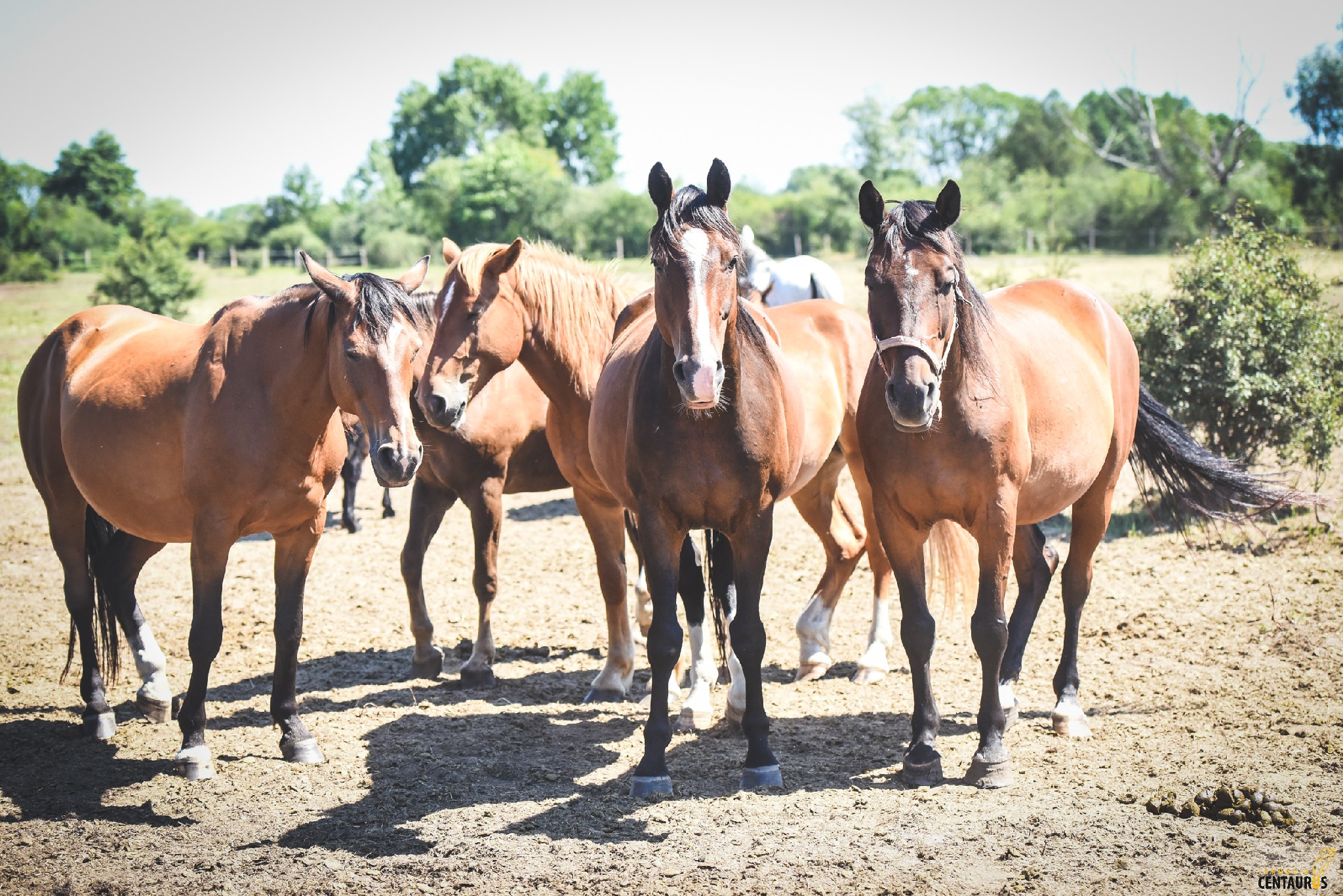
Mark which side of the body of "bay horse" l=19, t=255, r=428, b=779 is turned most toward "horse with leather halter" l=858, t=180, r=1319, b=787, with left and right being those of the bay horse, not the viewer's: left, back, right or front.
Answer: front

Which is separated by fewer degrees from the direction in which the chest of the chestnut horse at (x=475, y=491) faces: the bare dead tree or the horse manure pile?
the horse manure pile

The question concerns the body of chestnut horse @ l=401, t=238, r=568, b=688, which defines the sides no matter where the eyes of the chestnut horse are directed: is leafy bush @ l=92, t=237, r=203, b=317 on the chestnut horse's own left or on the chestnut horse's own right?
on the chestnut horse's own right

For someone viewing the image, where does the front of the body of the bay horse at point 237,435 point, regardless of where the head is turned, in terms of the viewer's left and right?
facing the viewer and to the right of the viewer

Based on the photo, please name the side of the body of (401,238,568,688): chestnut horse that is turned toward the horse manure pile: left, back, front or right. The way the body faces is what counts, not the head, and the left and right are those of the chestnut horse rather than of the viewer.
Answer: left

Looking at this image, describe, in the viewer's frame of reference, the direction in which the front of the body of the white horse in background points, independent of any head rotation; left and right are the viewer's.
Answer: facing to the left of the viewer

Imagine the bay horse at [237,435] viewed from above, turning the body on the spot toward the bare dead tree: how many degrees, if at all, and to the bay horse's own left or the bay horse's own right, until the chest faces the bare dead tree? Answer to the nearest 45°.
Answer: approximately 90° to the bay horse's own left

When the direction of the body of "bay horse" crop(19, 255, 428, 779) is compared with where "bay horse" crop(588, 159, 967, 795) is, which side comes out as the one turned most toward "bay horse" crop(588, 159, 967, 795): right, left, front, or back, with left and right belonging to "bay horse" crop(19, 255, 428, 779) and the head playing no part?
front

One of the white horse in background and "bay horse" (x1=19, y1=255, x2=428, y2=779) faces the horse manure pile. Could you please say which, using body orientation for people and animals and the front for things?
the bay horse

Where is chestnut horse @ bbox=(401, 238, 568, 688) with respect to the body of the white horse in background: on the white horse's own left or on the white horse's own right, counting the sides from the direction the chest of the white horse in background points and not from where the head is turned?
on the white horse's own left

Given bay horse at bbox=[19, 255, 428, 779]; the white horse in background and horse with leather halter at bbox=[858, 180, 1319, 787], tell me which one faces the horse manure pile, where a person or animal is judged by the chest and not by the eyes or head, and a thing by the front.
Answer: the bay horse

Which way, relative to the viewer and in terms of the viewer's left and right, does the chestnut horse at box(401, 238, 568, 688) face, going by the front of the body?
facing the viewer and to the left of the viewer

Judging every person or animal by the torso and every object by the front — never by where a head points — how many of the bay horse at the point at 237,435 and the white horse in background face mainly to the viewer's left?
1
